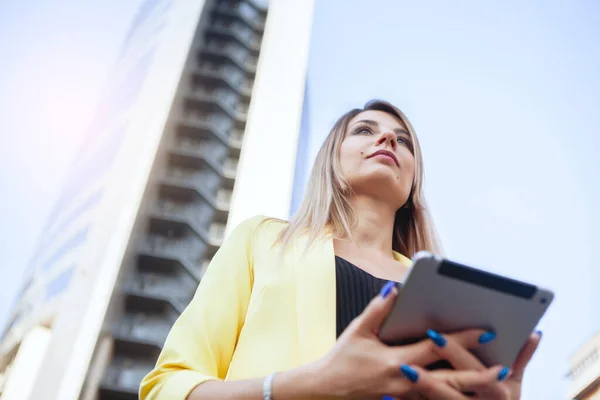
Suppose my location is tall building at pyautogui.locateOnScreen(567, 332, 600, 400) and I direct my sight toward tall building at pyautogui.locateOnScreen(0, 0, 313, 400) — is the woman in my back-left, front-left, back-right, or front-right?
front-left

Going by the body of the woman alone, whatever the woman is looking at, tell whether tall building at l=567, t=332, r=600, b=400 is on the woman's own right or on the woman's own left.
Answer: on the woman's own left

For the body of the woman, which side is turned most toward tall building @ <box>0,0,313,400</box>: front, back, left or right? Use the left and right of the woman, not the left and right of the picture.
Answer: back

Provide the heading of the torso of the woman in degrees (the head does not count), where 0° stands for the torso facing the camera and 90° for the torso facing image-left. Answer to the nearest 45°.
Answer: approximately 315°

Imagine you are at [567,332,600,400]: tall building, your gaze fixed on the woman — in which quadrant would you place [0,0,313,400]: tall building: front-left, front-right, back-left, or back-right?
front-right
